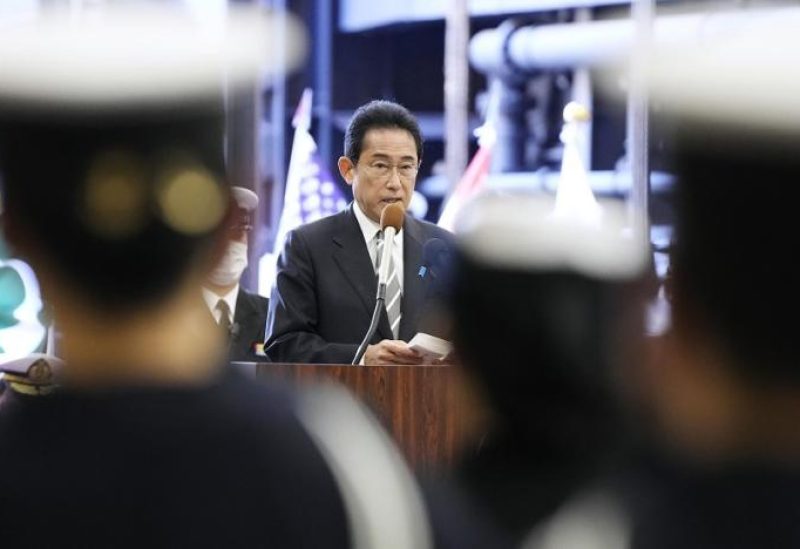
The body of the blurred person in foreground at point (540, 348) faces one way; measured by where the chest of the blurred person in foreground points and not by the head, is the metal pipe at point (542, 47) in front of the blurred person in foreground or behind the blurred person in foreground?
in front

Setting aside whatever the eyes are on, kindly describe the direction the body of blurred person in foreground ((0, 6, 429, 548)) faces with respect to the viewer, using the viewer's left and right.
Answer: facing away from the viewer

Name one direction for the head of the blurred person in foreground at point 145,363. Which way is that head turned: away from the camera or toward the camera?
away from the camera

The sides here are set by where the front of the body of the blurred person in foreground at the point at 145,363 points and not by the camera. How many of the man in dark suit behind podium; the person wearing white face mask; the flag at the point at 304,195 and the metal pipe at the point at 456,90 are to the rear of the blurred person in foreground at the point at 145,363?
0

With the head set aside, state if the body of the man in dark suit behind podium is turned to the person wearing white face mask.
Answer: no

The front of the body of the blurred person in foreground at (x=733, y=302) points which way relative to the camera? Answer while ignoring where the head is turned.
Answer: away from the camera

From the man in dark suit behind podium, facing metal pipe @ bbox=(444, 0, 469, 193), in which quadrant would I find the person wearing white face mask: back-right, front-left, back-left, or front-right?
front-left

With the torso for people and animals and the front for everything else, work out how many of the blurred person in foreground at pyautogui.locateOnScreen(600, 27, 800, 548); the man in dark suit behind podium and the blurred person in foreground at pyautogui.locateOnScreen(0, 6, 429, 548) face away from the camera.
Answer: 2

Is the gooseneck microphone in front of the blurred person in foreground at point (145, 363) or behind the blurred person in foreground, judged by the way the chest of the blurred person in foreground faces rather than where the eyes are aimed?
in front

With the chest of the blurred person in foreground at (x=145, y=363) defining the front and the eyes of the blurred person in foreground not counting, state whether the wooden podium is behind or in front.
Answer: in front

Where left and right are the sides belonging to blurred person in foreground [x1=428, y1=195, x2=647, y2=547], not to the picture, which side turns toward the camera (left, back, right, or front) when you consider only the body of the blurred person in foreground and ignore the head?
back

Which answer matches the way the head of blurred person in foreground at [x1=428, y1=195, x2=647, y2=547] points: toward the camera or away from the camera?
away from the camera

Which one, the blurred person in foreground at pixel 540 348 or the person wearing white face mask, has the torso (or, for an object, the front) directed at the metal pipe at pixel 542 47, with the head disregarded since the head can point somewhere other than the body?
the blurred person in foreground

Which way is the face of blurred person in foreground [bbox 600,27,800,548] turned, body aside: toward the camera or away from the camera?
away from the camera

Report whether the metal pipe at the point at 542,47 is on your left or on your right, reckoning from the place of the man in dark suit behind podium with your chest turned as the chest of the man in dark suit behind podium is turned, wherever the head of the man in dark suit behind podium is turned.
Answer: on your left

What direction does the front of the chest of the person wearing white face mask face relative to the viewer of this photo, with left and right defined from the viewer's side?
facing the viewer and to the left of the viewer

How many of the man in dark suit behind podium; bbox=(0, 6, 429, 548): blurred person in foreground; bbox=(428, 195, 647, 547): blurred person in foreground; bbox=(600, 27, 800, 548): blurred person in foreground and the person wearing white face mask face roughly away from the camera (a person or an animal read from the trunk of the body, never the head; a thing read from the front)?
3

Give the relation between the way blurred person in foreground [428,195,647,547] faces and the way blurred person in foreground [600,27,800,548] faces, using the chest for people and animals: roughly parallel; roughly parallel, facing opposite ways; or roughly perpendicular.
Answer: roughly parallel

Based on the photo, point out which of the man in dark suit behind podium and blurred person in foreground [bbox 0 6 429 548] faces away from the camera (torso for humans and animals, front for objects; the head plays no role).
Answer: the blurred person in foreground
